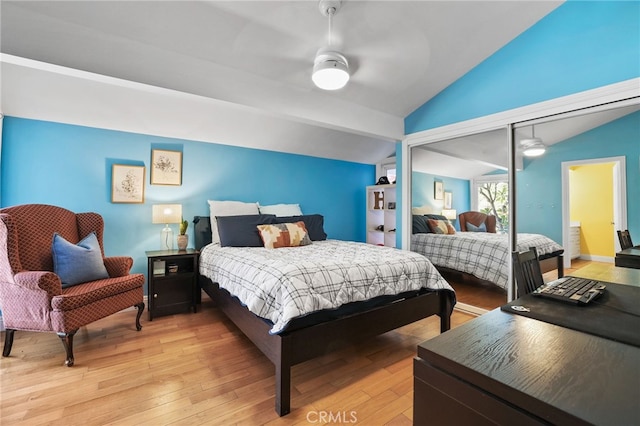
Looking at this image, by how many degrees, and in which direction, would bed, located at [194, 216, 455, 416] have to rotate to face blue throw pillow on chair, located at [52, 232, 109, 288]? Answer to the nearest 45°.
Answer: approximately 135° to its right

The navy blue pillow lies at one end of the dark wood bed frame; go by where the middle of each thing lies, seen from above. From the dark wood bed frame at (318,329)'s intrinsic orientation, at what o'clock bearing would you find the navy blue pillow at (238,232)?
The navy blue pillow is roughly at 6 o'clock from the dark wood bed frame.

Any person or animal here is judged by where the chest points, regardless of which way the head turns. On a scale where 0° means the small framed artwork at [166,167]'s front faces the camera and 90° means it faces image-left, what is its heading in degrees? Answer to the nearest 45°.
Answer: approximately 0°

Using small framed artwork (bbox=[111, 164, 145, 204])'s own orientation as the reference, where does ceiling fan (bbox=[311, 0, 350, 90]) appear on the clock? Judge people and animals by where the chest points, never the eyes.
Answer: The ceiling fan is roughly at 11 o'clock from the small framed artwork.

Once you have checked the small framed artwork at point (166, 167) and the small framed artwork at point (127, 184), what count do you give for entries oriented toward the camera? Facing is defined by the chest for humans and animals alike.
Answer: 2

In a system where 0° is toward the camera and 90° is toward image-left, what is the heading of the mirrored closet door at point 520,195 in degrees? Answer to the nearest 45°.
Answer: approximately 45°
